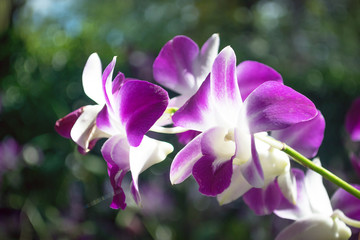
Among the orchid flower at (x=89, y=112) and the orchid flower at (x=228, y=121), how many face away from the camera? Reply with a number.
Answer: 0

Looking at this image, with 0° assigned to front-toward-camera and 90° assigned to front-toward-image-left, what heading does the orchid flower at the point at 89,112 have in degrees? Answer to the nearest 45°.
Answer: approximately 90°

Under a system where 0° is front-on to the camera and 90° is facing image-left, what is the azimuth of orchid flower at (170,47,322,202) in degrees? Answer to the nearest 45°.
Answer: approximately 45°
